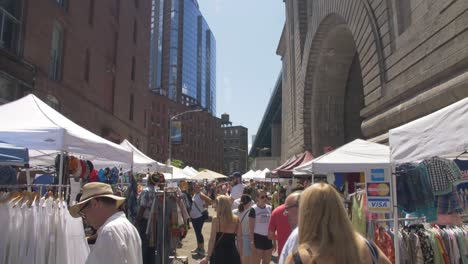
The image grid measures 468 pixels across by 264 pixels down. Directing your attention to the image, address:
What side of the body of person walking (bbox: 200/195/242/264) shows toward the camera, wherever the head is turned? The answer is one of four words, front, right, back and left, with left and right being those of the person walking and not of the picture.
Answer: back

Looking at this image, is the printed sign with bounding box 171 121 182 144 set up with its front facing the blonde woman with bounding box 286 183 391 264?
yes

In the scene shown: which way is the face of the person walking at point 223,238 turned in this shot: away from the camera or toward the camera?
away from the camera

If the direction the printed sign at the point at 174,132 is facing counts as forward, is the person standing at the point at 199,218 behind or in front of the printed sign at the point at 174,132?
in front

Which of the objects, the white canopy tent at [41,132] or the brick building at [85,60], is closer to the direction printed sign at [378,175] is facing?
the white canopy tent

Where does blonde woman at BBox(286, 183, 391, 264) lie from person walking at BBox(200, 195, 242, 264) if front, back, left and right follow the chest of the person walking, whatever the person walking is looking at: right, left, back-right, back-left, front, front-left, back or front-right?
back

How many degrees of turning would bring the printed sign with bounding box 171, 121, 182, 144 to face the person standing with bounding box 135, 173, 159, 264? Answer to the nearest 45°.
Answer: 0° — it already faces them

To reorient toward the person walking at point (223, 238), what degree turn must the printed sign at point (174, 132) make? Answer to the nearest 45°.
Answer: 0° — it already faces them

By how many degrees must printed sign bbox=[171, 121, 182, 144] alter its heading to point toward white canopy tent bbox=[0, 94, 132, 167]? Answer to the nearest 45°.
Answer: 0° — it already faces it

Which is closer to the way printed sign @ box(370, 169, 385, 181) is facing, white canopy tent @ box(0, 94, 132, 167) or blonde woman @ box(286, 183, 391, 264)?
the blonde woman

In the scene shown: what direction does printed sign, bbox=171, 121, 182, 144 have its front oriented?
toward the camera

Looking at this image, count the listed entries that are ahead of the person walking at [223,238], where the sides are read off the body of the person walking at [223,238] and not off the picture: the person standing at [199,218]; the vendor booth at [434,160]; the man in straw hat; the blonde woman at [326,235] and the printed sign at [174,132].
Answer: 2

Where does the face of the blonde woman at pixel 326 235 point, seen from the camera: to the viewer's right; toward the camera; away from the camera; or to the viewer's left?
away from the camera
